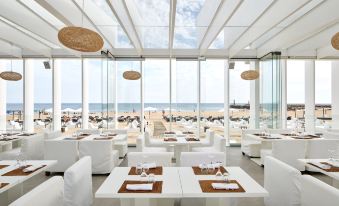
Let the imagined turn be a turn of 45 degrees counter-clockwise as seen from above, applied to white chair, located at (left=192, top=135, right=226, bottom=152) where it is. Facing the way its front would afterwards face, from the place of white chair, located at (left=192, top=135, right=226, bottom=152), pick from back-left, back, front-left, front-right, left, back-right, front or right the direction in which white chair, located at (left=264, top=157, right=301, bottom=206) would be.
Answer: front-left

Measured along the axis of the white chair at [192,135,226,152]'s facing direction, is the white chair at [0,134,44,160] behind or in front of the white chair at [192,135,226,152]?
in front

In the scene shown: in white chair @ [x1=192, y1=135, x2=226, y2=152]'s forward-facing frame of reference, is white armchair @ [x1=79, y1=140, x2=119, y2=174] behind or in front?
in front
